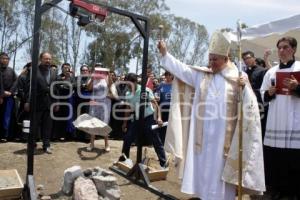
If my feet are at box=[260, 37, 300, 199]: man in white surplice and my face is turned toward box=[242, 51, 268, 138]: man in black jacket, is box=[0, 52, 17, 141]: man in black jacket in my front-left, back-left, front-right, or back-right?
front-left

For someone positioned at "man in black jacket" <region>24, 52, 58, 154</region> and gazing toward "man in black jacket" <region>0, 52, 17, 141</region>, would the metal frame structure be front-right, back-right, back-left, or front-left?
back-left

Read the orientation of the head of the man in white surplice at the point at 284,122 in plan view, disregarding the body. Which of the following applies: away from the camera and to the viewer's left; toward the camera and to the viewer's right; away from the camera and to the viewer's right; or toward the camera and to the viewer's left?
toward the camera and to the viewer's left

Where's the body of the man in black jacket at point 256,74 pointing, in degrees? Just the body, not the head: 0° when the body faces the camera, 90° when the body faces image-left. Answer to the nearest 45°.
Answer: approximately 45°

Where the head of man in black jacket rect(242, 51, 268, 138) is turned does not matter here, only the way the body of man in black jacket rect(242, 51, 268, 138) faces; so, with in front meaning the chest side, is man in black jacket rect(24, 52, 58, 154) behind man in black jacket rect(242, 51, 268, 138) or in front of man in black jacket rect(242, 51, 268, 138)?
in front

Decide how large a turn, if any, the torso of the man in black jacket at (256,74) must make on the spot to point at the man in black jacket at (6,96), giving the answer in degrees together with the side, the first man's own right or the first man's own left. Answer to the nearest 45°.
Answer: approximately 45° to the first man's own right
